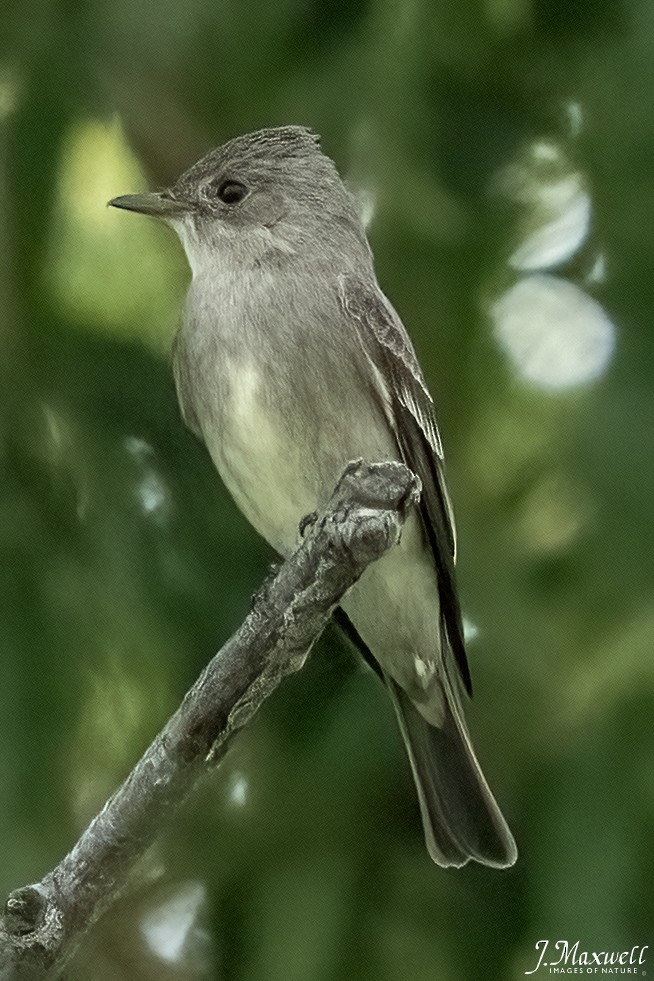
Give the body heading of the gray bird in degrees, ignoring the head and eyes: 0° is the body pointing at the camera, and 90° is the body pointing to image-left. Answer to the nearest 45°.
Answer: approximately 45°
